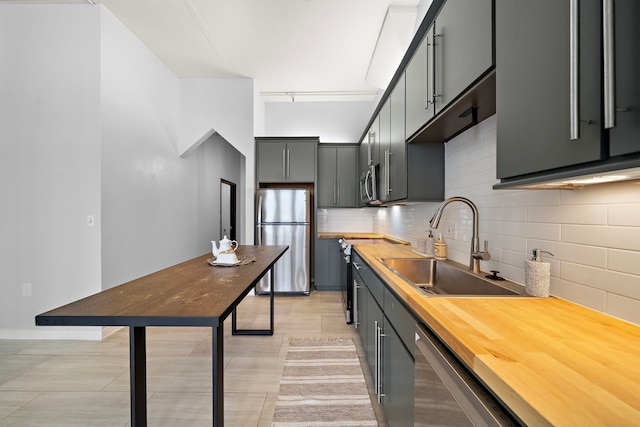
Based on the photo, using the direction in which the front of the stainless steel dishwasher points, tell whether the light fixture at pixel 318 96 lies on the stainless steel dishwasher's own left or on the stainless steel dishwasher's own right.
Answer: on the stainless steel dishwasher's own right

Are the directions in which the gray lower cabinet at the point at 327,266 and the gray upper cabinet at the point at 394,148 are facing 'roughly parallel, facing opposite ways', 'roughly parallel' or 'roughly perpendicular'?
roughly perpendicular

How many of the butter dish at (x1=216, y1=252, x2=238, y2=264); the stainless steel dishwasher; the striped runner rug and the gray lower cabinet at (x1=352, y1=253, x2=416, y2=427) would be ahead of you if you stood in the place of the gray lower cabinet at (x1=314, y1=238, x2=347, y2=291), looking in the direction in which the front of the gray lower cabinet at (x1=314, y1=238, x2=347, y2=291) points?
4

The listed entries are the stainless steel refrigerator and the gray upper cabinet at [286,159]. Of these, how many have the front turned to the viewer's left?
0

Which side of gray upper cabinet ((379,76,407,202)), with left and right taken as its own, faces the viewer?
left

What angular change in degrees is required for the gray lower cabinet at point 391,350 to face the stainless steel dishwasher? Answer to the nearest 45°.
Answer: approximately 90° to its left

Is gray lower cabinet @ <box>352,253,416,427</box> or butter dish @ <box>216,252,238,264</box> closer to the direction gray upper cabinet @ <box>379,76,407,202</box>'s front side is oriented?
the butter dish

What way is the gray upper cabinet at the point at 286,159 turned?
toward the camera

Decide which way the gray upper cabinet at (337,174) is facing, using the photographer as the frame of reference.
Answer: facing the viewer

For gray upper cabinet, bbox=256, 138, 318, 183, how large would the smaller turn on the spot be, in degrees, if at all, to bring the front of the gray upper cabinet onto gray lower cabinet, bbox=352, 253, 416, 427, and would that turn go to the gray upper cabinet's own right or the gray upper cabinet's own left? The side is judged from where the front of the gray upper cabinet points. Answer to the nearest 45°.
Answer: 0° — it already faces it

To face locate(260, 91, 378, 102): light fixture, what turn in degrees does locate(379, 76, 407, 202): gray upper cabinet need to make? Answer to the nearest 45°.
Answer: approximately 45° to its right

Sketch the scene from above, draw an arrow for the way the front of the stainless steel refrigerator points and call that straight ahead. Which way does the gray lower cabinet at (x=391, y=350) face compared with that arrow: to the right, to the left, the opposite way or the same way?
to the right

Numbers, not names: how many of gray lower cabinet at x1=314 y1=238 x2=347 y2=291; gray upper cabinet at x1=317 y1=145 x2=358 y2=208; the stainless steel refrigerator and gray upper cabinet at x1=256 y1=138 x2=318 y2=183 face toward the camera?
4

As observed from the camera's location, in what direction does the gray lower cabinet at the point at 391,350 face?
facing to the left of the viewer

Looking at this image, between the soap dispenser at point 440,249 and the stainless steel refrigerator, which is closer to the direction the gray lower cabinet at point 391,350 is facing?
the stainless steel refrigerator

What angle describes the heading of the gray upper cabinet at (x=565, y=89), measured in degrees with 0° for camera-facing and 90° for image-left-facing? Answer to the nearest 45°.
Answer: approximately 45°
